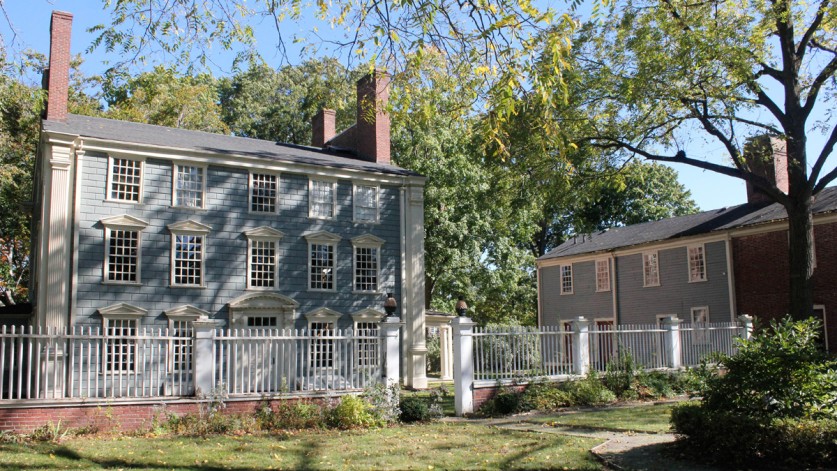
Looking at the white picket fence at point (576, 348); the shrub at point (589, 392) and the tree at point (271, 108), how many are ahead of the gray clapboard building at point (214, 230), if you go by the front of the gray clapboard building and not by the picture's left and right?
2

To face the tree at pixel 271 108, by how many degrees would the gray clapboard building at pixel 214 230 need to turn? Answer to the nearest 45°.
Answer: approximately 135° to its left

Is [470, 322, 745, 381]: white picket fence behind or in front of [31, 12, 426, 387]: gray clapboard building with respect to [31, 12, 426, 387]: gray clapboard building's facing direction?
in front

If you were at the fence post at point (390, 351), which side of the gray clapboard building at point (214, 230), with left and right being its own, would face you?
front

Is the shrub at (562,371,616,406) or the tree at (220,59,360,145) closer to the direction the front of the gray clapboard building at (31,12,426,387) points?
the shrub

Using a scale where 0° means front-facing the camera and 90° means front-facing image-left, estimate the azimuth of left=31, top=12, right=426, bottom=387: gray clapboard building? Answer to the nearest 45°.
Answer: approximately 315°

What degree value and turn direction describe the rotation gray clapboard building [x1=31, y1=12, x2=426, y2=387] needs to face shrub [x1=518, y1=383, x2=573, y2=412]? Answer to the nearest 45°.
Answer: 0° — it already faces it

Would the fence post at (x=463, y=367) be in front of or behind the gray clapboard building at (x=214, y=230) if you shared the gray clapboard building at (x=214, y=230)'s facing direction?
in front
